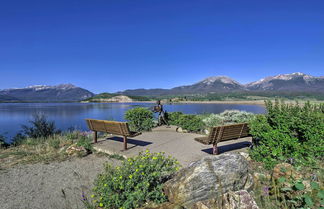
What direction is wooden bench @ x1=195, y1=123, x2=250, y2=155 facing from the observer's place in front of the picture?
facing away from the viewer and to the left of the viewer

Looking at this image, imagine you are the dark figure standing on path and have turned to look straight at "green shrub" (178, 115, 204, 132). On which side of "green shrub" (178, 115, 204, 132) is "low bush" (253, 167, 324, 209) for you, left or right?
right

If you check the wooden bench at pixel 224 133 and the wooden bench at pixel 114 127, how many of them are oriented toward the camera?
0

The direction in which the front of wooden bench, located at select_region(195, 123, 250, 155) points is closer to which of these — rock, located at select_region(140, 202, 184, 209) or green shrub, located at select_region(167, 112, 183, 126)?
the green shrub

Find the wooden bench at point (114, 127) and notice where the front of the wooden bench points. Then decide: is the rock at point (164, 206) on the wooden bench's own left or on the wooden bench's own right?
on the wooden bench's own right

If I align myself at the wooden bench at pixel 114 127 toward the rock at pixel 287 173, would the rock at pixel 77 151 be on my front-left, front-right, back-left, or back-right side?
back-right

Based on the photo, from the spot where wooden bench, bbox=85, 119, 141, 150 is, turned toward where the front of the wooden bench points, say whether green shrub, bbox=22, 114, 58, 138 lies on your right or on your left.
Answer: on your left

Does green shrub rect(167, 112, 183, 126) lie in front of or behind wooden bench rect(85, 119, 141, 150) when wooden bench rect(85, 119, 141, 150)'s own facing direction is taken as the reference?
in front

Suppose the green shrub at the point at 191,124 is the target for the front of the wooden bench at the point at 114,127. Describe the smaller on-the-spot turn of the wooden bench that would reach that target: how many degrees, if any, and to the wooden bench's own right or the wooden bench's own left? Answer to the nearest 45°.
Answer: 0° — it already faces it

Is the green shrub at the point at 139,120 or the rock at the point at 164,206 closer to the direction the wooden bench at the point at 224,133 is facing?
the green shrub

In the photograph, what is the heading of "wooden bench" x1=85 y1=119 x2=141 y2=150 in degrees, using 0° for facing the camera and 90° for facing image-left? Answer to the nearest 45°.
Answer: approximately 225°

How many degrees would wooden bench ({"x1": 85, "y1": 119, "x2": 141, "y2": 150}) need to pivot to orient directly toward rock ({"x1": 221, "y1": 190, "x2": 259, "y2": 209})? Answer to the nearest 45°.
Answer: approximately 135° to its right

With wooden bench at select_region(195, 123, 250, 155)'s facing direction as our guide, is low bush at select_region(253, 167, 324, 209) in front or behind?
behind
